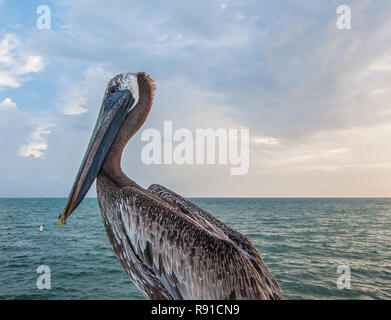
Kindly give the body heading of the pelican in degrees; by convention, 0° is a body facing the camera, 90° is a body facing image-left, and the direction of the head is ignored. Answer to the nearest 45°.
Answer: approximately 90°
